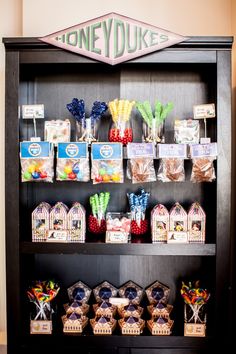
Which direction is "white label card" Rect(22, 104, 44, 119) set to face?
toward the camera

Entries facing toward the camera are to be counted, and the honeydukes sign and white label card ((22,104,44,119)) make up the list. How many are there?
2

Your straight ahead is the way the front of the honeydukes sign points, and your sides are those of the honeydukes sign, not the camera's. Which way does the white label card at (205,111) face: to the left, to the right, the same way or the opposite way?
the same way

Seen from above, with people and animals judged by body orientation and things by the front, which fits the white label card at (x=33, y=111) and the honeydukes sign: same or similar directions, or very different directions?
same or similar directions

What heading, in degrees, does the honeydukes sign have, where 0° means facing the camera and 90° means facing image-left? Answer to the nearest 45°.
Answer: approximately 0°

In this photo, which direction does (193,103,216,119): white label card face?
toward the camera
